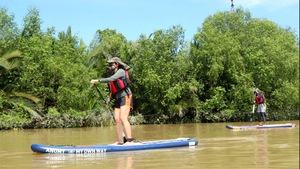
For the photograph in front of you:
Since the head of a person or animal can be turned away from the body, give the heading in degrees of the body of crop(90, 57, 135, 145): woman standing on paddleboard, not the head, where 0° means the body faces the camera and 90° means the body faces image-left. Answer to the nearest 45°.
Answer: approximately 45°
